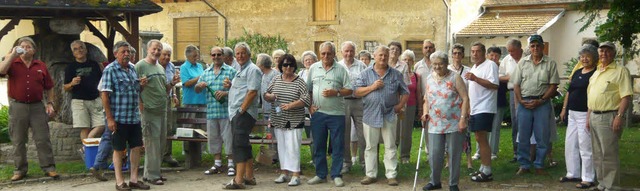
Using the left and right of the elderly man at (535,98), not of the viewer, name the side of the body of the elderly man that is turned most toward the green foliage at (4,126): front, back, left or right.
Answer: right

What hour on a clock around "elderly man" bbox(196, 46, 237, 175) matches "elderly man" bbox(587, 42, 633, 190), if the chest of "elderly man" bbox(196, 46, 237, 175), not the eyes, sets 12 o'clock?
"elderly man" bbox(587, 42, 633, 190) is roughly at 10 o'clock from "elderly man" bbox(196, 46, 237, 175).

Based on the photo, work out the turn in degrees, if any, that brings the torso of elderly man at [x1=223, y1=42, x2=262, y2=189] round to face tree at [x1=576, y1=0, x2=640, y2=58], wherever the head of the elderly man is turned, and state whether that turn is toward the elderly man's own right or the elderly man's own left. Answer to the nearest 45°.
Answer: approximately 135° to the elderly man's own left

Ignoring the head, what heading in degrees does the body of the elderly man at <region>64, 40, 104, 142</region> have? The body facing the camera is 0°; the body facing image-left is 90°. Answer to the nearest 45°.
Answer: approximately 0°
